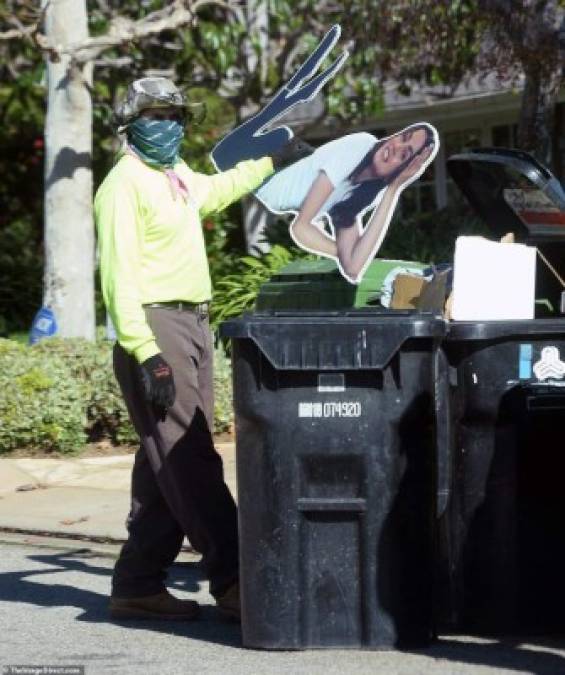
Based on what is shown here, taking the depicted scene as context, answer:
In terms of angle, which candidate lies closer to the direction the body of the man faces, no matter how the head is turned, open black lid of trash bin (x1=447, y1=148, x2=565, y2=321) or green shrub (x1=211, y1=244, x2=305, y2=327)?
the open black lid of trash bin

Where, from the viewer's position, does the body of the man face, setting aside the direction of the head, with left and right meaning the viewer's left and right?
facing the viewer and to the right of the viewer

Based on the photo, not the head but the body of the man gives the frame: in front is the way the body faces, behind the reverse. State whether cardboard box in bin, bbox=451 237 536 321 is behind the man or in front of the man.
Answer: in front

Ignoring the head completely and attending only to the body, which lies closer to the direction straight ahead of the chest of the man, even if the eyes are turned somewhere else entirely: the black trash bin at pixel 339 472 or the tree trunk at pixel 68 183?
the black trash bin

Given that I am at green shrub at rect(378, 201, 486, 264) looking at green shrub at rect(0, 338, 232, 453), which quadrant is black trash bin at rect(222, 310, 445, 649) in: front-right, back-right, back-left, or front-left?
front-left

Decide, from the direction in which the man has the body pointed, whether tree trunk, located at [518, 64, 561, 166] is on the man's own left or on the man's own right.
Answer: on the man's own left

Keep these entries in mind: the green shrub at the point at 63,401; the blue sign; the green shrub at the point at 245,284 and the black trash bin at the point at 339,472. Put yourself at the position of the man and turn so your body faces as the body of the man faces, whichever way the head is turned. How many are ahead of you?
1

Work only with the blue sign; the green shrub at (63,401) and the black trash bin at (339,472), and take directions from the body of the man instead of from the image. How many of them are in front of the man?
1

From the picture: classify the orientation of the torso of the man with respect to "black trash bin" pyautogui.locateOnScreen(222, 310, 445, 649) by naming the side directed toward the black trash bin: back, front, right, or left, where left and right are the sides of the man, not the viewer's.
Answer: front

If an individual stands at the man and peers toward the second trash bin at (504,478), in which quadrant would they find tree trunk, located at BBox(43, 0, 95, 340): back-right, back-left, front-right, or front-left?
back-left

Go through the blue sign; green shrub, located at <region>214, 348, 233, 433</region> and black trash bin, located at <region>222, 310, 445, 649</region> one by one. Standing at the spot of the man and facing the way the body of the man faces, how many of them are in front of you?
1

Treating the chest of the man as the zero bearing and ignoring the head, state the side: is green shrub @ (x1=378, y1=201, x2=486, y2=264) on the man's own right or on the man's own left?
on the man's own left
